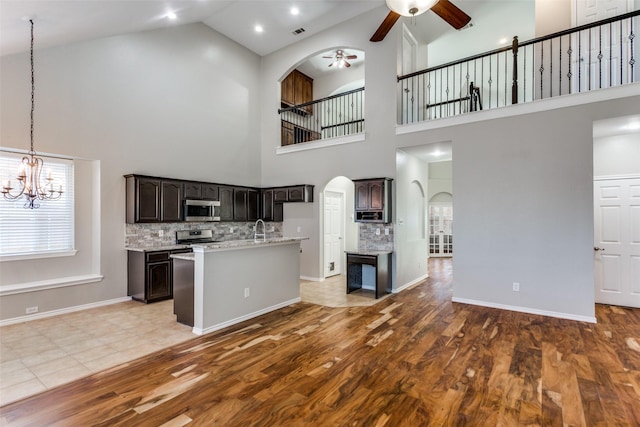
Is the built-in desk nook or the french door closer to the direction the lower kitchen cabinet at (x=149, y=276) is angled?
the built-in desk nook

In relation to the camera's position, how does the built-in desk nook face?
facing the viewer and to the left of the viewer

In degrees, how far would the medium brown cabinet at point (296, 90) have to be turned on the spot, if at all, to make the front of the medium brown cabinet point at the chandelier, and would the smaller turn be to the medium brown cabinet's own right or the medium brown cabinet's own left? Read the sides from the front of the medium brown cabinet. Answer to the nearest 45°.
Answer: approximately 90° to the medium brown cabinet's own right

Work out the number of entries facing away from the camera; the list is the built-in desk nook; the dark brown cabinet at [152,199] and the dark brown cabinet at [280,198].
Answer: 0

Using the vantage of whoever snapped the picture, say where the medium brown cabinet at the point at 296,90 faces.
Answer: facing the viewer and to the right of the viewer

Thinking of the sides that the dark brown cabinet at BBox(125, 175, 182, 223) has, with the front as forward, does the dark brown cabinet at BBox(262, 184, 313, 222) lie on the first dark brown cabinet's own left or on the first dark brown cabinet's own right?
on the first dark brown cabinet's own left

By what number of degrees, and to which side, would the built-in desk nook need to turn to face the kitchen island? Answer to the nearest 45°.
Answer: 0° — it already faces it

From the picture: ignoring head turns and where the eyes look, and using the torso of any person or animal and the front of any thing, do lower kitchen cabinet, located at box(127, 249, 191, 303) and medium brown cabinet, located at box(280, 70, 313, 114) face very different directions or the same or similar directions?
same or similar directions

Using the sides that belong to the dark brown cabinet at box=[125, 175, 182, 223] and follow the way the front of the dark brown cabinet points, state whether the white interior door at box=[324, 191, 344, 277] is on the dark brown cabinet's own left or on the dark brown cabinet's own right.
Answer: on the dark brown cabinet's own left
